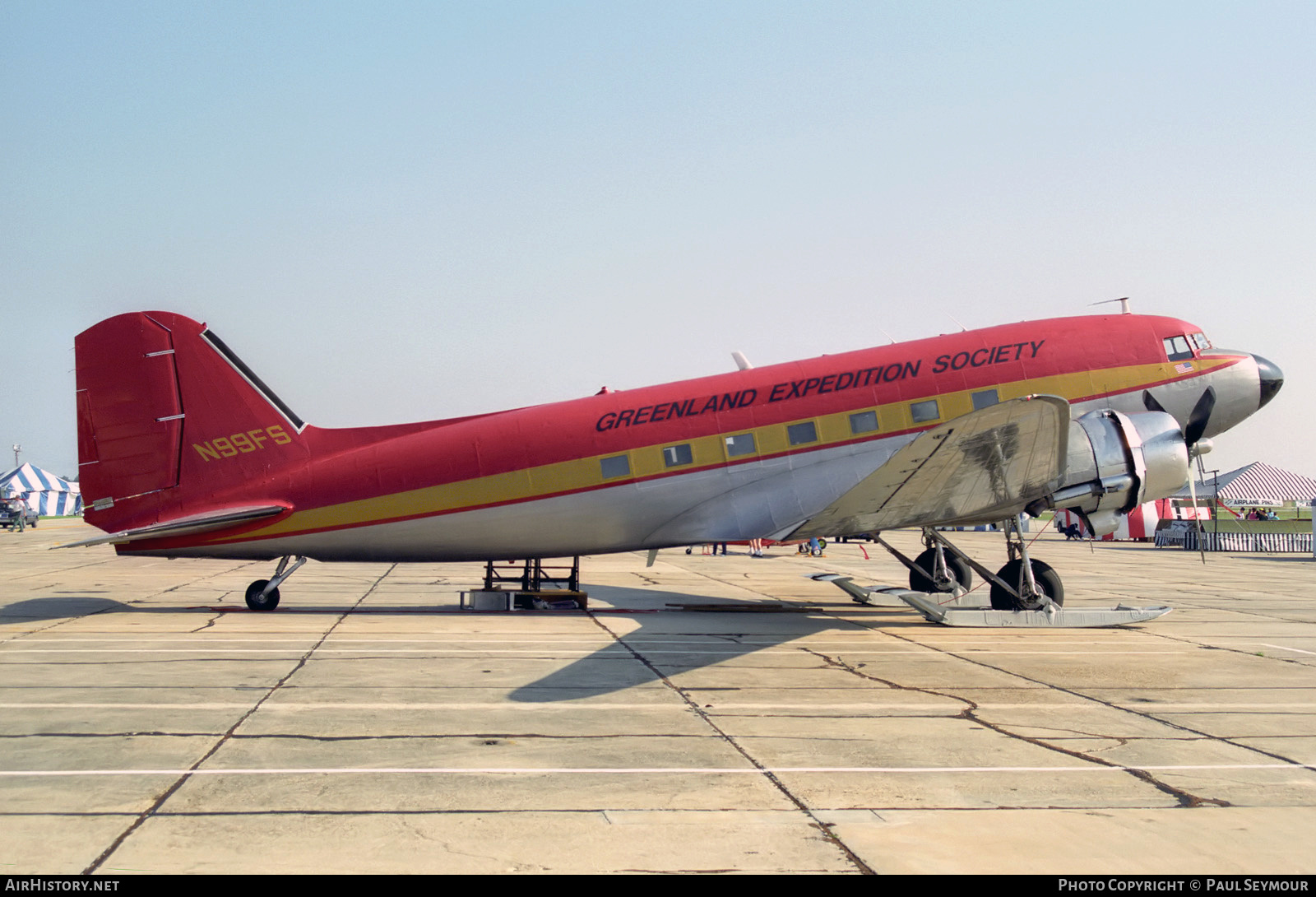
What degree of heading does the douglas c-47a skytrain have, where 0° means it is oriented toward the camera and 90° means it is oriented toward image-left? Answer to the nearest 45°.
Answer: approximately 270°
